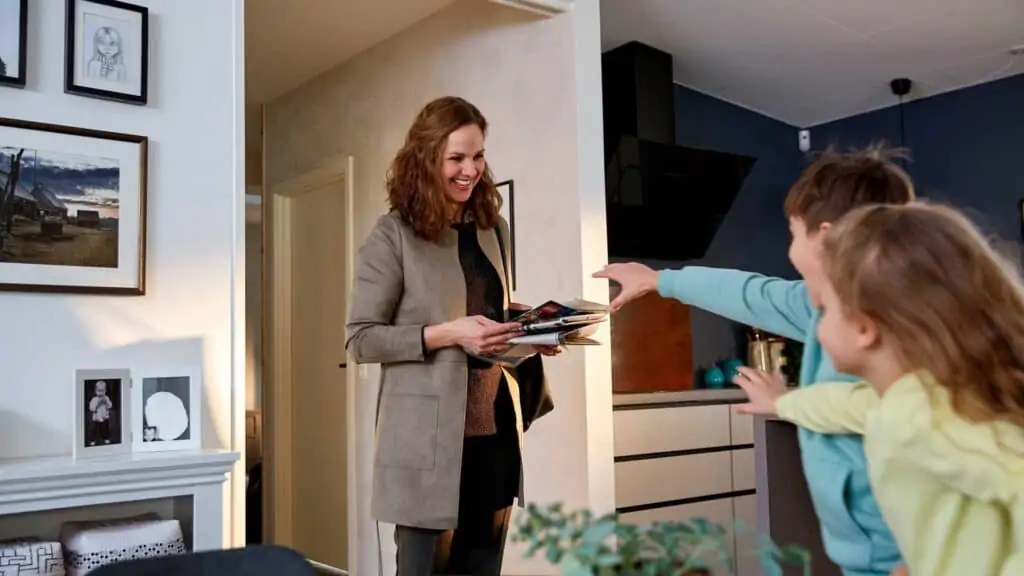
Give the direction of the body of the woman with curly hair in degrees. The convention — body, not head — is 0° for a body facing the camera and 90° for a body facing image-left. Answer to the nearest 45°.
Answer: approximately 315°

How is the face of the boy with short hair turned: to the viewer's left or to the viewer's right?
to the viewer's left

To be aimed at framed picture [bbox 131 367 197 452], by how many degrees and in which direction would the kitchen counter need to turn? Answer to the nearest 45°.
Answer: approximately 45° to its right

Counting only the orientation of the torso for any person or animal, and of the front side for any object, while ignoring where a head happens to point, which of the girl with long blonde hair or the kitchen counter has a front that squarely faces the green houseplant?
the kitchen counter

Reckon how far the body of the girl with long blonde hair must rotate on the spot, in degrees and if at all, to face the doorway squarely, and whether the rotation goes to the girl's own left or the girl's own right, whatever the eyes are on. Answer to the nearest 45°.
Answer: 0° — they already face it

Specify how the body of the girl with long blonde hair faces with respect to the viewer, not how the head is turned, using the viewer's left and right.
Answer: facing away from the viewer and to the left of the viewer

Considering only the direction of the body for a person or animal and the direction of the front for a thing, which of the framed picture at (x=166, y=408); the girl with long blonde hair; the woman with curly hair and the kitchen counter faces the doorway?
the girl with long blonde hair

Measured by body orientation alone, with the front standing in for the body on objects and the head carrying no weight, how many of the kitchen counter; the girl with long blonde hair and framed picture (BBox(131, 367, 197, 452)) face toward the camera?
2
